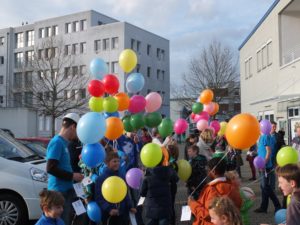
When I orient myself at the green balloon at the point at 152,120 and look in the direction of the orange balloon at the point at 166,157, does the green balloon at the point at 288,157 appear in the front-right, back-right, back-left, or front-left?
front-left

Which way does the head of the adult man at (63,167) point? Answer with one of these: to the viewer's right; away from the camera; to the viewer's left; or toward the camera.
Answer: to the viewer's right

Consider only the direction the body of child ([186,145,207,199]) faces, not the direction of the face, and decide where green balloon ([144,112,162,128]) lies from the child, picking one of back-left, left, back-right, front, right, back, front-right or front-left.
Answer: front-right

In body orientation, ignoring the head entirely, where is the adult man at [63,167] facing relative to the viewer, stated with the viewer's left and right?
facing to the right of the viewer

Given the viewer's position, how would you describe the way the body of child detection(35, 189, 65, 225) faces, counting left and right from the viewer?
facing the viewer and to the right of the viewer
